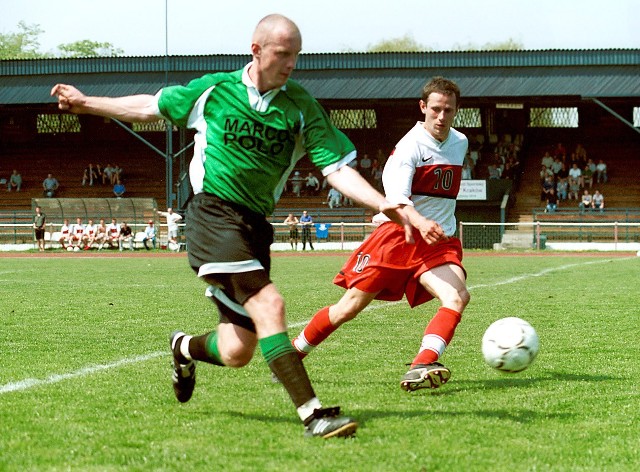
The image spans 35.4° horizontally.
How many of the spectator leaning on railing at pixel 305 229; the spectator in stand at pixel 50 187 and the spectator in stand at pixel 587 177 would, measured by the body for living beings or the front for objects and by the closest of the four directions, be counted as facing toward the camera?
3

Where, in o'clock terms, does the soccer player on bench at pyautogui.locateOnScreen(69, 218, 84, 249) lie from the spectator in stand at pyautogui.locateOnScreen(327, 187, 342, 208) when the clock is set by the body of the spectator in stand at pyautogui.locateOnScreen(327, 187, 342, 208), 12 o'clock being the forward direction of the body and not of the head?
the soccer player on bench at pyautogui.locateOnScreen(69, 218, 84, 249) is roughly at 2 o'clock from the spectator in stand at pyautogui.locateOnScreen(327, 187, 342, 208).

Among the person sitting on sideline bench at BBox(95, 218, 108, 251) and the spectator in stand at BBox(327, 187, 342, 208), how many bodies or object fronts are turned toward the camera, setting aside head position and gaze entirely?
2

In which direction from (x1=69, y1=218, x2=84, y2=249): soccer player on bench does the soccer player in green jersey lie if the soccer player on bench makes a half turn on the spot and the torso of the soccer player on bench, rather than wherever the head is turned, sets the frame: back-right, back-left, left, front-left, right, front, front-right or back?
back

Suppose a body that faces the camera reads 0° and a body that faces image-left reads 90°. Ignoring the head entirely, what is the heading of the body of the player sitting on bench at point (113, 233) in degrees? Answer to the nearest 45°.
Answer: approximately 0°

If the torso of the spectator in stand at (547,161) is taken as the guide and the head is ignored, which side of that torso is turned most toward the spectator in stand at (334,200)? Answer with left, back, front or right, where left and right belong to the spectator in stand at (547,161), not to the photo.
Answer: right

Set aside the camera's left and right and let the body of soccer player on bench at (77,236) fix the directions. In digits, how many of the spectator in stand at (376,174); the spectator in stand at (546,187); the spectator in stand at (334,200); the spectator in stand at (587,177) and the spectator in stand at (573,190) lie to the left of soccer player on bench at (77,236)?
5

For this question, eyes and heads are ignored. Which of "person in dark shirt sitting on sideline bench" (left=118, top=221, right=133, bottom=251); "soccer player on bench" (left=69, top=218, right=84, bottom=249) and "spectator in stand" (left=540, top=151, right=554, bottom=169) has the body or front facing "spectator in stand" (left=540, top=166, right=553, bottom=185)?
"spectator in stand" (left=540, top=151, right=554, bottom=169)

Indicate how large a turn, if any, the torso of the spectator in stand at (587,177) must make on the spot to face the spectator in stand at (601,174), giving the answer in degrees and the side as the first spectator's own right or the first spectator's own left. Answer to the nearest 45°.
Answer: approximately 135° to the first spectator's own left

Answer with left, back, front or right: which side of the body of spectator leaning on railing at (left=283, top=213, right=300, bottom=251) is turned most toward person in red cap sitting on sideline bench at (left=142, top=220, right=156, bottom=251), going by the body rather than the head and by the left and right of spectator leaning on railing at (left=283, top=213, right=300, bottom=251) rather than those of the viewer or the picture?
right

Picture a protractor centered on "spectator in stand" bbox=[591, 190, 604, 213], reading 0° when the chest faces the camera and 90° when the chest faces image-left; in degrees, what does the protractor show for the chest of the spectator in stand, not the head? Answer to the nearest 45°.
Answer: approximately 0°

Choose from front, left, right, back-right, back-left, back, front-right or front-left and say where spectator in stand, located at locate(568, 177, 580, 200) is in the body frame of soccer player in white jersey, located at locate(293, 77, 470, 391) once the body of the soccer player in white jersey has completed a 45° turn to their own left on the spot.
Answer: left

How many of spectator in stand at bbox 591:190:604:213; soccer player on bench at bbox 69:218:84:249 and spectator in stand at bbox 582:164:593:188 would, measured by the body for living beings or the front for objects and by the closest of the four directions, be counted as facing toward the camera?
3

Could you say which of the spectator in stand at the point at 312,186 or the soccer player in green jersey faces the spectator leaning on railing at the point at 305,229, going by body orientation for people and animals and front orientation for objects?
the spectator in stand at the point at 312,186

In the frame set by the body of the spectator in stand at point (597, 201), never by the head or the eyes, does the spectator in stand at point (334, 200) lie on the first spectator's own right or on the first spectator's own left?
on the first spectator's own right

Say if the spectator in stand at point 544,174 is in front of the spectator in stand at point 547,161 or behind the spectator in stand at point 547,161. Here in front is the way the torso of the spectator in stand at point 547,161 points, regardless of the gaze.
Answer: in front

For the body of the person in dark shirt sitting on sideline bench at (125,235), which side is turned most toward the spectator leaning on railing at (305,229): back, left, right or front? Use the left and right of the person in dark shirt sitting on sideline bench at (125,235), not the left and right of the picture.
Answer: left
